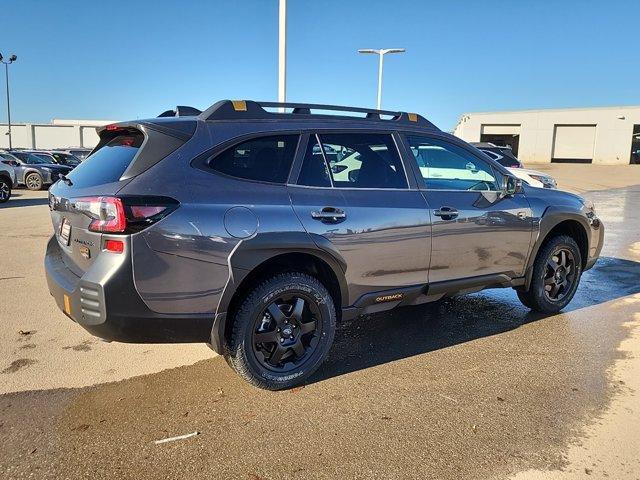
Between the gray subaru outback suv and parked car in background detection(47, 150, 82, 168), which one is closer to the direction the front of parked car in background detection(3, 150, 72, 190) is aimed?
the gray subaru outback suv

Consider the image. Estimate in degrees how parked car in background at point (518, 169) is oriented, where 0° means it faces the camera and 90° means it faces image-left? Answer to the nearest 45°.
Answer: approximately 315°

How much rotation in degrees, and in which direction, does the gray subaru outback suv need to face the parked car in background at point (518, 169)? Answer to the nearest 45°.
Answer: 0° — it already faces it

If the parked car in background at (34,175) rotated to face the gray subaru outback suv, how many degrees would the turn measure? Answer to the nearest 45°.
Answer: approximately 45° to its right

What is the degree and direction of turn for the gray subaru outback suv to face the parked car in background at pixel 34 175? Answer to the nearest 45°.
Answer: approximately 90° to its left

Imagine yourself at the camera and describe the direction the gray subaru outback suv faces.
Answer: facing away from the viewer and to the right of the viewer

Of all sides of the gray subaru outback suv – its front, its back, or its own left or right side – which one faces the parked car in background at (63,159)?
left

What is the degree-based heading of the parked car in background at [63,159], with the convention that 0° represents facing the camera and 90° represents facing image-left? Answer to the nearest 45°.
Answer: approximately 315°
